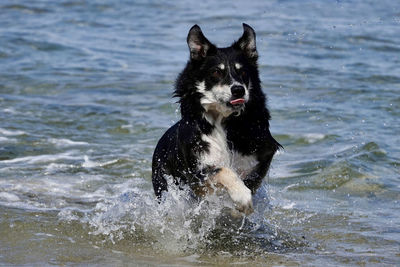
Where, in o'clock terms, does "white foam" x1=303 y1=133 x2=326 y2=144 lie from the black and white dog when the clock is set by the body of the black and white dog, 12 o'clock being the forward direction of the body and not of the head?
The white foam is roughly at 8 o'clock from the black and white dog.

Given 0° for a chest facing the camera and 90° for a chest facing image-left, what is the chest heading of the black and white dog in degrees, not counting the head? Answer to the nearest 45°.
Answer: approximately 315°

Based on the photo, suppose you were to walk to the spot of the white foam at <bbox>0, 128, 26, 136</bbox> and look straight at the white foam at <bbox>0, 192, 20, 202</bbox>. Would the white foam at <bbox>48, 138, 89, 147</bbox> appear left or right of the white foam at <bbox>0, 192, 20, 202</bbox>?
left

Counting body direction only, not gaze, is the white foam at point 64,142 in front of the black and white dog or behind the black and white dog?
behind

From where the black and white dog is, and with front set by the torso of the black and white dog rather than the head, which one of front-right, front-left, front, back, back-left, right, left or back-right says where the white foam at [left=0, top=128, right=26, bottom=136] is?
back

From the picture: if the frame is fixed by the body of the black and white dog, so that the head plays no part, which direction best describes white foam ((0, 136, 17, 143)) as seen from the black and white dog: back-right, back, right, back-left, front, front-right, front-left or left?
back

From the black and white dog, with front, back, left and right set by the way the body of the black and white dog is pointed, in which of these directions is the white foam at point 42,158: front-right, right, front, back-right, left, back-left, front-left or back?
back
